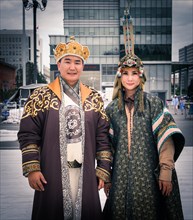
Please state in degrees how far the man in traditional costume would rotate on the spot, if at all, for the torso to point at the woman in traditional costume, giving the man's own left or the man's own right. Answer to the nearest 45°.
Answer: approximately 90° to the man's own left

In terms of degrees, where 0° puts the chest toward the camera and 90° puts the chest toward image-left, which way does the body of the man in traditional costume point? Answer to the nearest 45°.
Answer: approximately 0°
